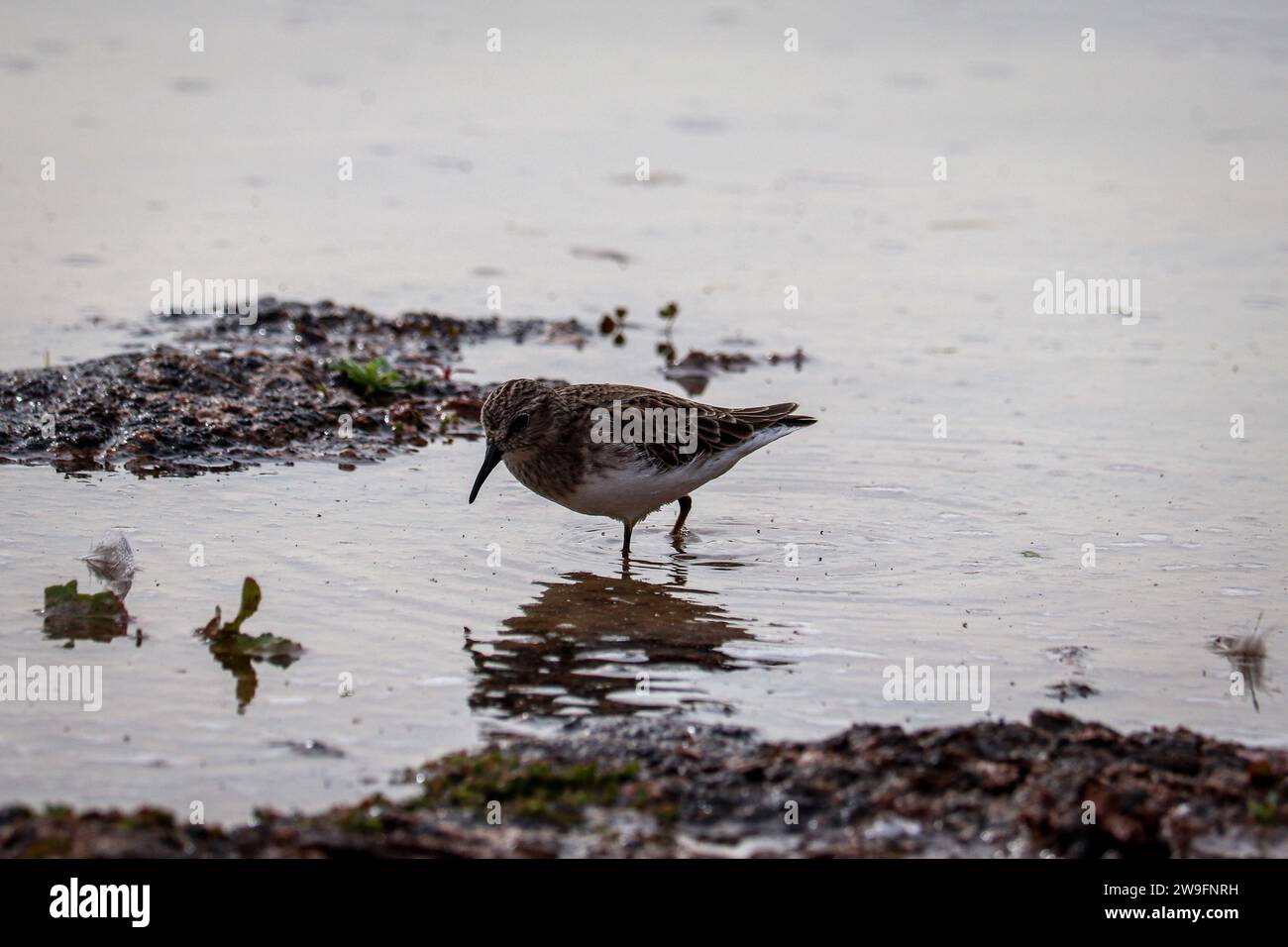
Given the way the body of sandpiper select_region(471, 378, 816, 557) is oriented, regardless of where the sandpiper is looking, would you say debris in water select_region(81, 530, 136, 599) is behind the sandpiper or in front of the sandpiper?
in front

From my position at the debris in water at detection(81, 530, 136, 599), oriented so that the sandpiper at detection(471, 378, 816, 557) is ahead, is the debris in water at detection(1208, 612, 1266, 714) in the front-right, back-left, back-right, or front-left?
front-right

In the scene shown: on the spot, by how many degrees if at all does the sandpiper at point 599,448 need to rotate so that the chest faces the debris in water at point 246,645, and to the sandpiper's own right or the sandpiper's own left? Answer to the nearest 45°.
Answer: approximately 45° to the sandpiper's own left

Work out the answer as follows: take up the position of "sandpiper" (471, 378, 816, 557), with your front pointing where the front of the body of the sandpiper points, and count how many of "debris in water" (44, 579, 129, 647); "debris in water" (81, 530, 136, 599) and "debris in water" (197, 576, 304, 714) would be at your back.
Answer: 0

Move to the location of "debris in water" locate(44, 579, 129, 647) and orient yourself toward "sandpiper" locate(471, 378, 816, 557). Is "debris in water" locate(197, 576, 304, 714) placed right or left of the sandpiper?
right

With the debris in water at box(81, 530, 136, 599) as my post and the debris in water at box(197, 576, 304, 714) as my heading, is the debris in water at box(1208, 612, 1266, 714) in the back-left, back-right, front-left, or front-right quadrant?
front-left

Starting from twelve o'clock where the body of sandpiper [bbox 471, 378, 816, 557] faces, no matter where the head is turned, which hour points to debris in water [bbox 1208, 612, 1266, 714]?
The debris in water is roughly at 7 o'clock from the sandpiper.

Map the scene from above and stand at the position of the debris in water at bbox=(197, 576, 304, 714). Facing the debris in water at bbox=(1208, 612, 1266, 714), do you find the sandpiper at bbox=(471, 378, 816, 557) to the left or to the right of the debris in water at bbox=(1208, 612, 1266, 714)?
left

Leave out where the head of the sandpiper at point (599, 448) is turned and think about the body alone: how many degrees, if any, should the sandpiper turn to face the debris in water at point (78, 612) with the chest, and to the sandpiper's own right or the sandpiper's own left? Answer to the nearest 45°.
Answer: approximately 45° to the sandpiper's own left

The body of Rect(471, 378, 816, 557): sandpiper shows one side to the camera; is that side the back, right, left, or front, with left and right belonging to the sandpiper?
left
